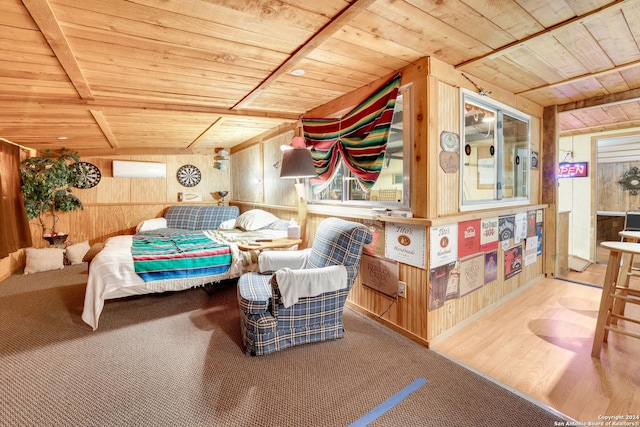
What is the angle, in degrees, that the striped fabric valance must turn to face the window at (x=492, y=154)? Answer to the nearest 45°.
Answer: approximately 135° to its left

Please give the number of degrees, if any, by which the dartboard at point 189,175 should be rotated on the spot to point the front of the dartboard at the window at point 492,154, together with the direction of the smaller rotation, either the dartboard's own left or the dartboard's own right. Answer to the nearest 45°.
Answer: approximately 45° to the dartboard's own left

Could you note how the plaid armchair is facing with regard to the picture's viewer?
facing to the left of the viewer
